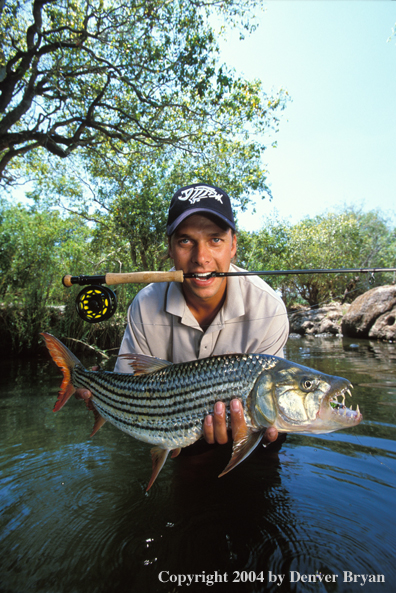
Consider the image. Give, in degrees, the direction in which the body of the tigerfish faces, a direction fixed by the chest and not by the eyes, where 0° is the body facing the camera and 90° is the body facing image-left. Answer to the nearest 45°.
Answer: approximately 270°

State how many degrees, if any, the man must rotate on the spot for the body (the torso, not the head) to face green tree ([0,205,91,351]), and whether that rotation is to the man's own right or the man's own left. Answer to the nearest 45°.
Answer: approximately 135° to the man's own right

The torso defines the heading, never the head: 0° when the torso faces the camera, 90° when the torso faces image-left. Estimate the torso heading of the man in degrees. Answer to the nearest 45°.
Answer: approximately 0°

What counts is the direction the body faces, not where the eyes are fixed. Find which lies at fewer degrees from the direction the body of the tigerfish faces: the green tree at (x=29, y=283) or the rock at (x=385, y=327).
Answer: the rock

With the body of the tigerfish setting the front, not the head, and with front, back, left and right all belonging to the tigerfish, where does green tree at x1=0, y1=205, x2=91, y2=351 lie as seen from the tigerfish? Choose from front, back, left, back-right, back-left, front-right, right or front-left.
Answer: back-left
